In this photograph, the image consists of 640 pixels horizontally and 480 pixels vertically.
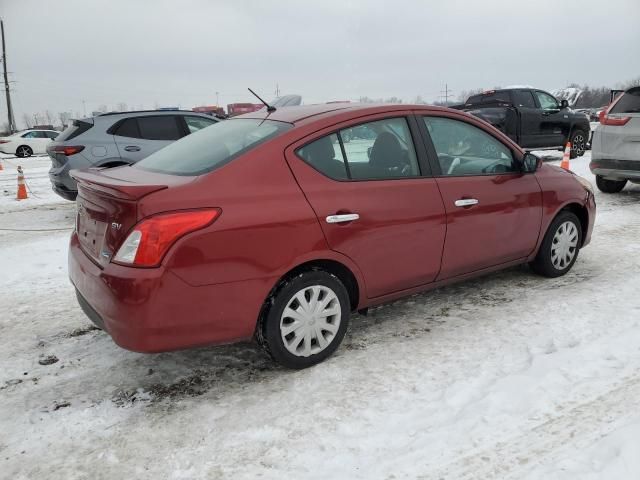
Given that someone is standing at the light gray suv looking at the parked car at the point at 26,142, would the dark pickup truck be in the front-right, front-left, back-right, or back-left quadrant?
front-right

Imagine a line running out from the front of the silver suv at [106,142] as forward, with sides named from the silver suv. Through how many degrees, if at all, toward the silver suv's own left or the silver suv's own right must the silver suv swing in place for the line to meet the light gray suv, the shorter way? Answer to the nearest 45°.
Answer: approximately 45° to the silver suv's own right

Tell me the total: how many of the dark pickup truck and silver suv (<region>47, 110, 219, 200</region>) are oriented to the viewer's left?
0

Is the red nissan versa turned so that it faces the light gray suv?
yes

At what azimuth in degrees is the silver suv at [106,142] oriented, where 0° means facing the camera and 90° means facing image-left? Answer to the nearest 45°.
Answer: approximately 225°

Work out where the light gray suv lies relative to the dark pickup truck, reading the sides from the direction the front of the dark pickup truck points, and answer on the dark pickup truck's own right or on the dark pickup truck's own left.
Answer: on the dark pickup truck's own right

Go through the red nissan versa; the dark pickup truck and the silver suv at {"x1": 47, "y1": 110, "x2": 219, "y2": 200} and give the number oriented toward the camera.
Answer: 0

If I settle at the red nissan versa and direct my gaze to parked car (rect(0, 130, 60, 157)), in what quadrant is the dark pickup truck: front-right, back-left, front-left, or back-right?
front-right

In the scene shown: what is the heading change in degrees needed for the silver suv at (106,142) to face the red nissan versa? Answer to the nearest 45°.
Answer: approximately 135° to its right

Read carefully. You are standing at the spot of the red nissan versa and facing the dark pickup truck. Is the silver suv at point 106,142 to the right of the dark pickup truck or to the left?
left

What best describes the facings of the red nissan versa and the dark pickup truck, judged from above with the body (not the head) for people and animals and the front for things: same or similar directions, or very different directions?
same or similar directions

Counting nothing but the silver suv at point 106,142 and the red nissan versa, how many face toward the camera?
0

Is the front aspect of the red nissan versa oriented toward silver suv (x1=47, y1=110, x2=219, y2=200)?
no

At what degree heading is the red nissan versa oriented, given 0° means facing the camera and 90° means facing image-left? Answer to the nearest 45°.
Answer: approximately 225°

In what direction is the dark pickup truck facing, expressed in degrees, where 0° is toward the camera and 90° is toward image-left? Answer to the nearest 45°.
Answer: approximately 225°
